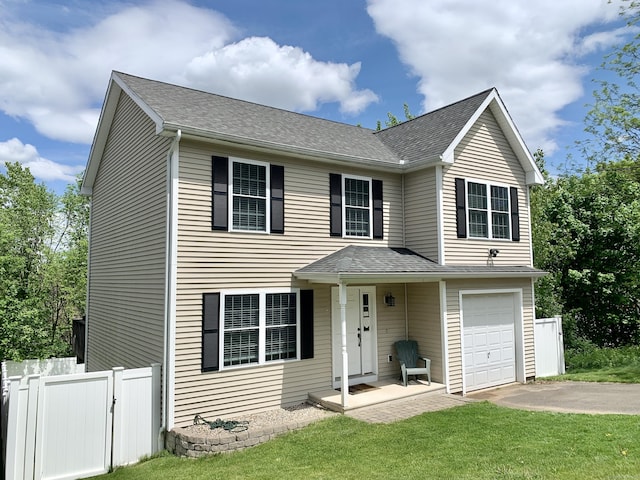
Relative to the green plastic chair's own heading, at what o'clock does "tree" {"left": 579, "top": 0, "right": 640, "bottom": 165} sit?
The tree is roughly at 9 o'clock from the green plastic chair.

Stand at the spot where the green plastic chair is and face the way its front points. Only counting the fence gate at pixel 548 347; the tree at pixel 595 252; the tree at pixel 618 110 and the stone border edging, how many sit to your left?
3

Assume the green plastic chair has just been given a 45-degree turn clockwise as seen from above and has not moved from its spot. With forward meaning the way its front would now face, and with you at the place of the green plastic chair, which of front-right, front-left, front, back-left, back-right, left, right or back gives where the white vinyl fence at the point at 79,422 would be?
front-right

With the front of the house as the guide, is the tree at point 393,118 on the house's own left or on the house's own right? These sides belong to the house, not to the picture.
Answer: on the house's own left

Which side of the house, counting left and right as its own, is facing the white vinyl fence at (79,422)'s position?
right

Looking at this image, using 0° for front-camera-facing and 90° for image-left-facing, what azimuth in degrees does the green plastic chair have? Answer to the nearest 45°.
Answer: approximately 315°

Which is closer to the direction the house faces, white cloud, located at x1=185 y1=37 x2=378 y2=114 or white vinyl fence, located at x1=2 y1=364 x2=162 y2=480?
the white vinyl fence

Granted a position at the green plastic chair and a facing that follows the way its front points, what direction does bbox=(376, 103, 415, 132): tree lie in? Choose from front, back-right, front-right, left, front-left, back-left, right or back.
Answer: back-left

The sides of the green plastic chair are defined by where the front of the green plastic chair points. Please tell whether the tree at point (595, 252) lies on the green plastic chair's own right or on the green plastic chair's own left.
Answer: on the green plastic chair's own left

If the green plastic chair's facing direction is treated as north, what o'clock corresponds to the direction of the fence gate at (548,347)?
The fence gate is roughly at 9 o'clock from the green plastic chair.

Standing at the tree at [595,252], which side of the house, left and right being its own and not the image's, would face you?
left

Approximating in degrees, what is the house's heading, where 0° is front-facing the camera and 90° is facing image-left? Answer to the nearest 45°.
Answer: approximately 315°
